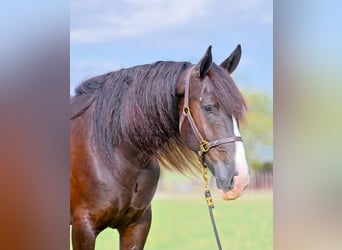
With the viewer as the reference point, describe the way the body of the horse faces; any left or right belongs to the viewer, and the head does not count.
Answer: facing the viewer and to the right of the viewer
